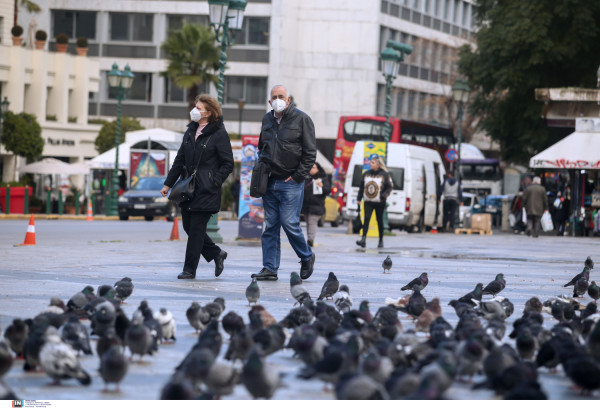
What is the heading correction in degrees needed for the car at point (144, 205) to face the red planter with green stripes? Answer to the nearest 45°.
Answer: approximately 90° to its right

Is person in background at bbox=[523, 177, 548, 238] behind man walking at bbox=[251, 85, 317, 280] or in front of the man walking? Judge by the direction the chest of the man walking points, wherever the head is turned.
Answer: behind

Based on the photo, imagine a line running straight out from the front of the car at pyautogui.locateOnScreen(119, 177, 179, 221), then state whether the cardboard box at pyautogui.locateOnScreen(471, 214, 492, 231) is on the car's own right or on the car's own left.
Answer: on the car's own left
